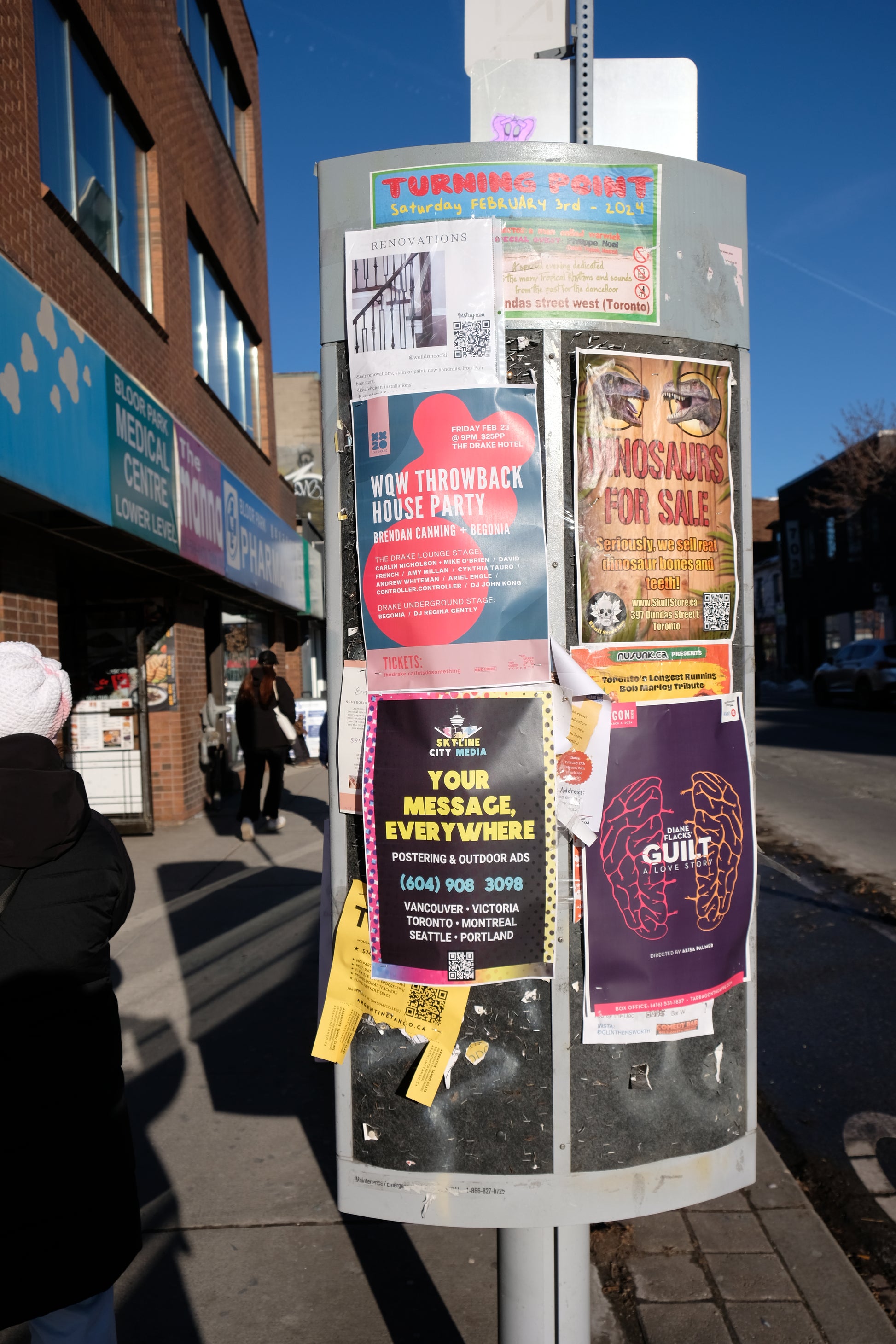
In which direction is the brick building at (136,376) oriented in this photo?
to the viewer's right

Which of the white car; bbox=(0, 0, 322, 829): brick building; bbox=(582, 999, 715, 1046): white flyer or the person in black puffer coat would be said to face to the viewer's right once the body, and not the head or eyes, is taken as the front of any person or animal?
the brick building

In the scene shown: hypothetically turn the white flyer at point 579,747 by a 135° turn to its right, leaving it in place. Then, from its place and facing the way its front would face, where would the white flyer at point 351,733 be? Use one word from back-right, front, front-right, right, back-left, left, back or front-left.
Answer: front-left

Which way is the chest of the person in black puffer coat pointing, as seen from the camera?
away from the camera

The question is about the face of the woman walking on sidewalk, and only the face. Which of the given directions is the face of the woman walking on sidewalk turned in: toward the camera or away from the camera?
away from the camera

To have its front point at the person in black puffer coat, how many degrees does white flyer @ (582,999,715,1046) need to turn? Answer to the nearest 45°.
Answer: approximately 90° to its right
